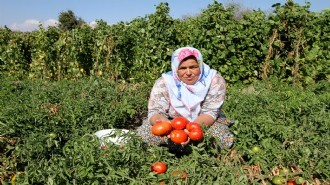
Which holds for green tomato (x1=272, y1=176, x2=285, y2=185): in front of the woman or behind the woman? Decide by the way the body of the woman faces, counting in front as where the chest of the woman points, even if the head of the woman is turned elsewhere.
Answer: in front

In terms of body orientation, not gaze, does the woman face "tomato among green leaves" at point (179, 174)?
yes

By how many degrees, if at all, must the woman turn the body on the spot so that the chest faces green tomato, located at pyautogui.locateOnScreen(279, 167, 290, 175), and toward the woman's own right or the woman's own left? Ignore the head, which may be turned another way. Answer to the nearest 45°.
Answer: approximately 45° to the woman's own left

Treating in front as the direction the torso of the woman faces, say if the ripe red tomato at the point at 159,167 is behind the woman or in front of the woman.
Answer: in front

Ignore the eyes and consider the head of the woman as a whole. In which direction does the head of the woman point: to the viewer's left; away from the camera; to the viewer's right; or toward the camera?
toward the camera

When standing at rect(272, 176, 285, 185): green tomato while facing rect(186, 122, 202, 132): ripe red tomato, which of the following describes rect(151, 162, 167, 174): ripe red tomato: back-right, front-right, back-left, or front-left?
front-left

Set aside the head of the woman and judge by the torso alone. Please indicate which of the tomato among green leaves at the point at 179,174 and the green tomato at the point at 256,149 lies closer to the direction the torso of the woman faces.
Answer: the tomato among green leaves

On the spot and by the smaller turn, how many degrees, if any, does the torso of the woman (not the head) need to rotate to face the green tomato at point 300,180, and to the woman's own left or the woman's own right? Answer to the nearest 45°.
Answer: approximately 45° to the woman's own left

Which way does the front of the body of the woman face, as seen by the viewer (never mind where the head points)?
toward the camera
